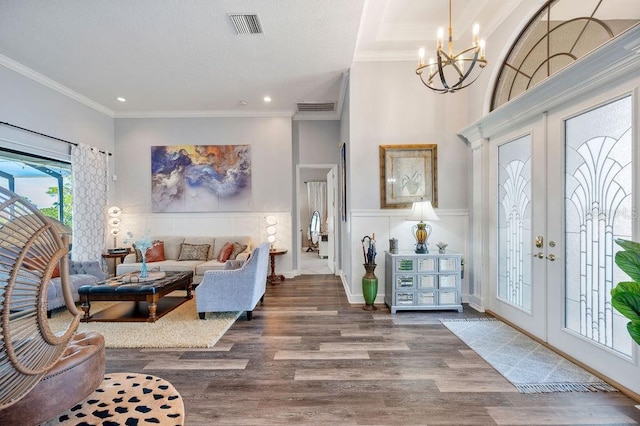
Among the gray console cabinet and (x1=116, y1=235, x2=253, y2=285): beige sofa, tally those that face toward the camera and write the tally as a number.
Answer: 2

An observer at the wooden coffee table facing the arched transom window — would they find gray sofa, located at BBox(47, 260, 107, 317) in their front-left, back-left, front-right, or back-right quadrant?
back-left

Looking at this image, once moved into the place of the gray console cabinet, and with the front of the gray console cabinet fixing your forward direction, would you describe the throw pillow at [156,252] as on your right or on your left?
on your right

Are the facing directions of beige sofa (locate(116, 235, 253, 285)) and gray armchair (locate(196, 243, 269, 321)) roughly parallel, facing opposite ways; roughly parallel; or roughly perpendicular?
roughly perpendicular

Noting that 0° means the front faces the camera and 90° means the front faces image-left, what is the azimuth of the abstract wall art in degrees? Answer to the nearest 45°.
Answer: approximately 0°

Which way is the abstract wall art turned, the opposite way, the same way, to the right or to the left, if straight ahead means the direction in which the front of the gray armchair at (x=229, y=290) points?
to the left

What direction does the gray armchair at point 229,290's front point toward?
to the viewer's left

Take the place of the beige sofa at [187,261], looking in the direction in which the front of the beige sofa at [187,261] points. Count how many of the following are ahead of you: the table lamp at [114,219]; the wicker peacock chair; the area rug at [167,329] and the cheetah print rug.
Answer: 3

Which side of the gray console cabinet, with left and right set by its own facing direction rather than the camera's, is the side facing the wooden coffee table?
right

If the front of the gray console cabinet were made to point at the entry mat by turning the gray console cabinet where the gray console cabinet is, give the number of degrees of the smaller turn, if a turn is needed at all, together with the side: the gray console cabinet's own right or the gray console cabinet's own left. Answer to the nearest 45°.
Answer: approximately 45° to the gray console cabinet's own left

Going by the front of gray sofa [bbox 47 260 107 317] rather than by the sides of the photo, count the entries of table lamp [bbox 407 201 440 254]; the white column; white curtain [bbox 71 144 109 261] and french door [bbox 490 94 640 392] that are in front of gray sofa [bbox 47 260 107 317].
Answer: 3
